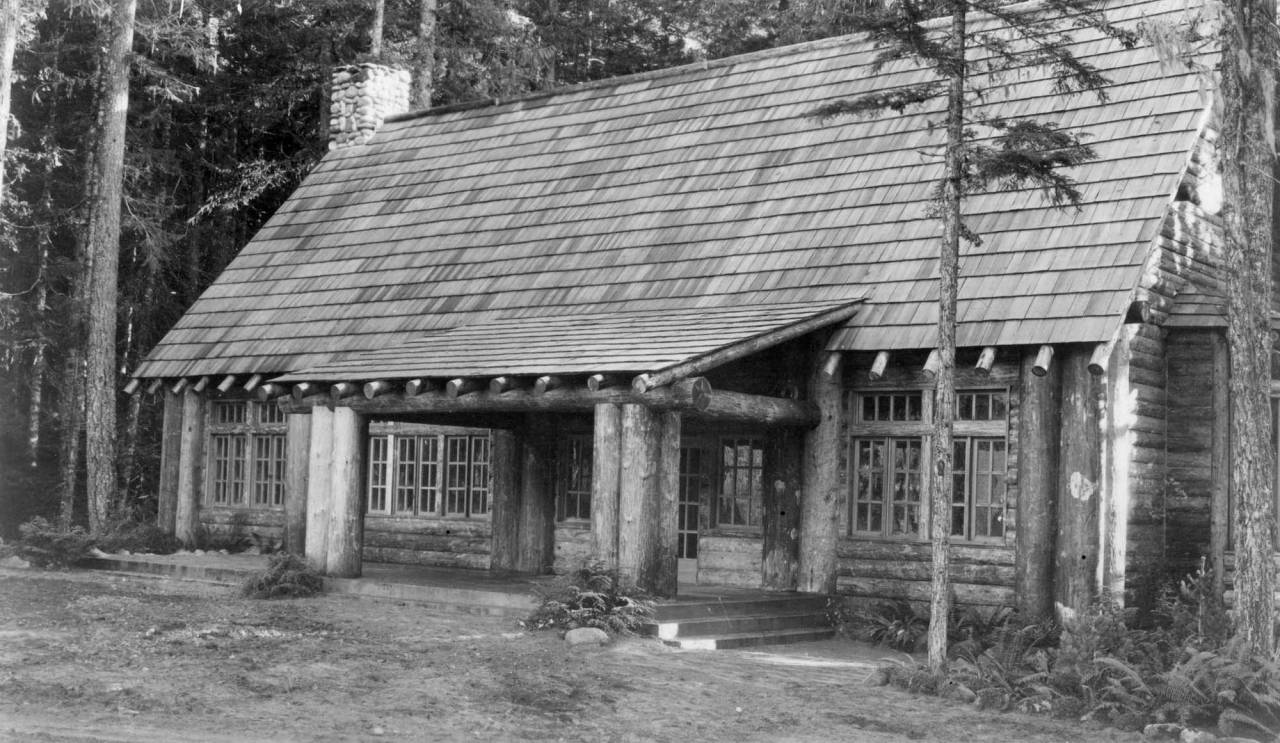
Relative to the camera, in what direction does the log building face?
facing the viewer and to the left of the viewer

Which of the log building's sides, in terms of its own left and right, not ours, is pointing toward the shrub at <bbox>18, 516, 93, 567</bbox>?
right

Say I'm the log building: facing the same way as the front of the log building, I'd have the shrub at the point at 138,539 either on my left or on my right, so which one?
on my right

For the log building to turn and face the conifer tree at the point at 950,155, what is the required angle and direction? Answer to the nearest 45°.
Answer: approximately 45° to its left

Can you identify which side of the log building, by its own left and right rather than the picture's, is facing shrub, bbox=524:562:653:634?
front
